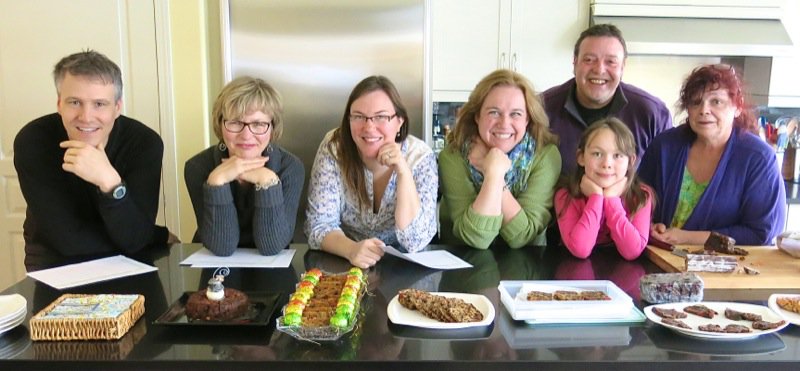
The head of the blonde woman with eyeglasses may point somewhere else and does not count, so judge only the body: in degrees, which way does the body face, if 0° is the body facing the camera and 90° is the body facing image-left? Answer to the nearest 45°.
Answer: approximately 0°

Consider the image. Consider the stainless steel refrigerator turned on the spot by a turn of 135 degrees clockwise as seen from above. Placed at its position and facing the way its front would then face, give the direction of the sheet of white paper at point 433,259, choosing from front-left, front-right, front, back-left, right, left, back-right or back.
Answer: back-left

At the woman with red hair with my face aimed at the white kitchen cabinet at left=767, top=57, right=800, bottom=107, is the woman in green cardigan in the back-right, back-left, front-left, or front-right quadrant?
back-left

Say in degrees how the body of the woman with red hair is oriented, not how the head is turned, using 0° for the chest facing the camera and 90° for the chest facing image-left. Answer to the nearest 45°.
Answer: approximately 45°

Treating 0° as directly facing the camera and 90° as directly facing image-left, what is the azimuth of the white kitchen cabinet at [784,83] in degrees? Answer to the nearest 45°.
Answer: approximately 0°

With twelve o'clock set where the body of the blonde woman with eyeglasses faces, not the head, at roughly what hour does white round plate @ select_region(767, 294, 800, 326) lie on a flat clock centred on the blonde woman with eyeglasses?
The white round plate is roughly at 10 o'clock from the blonde woman with eyeglasses.
